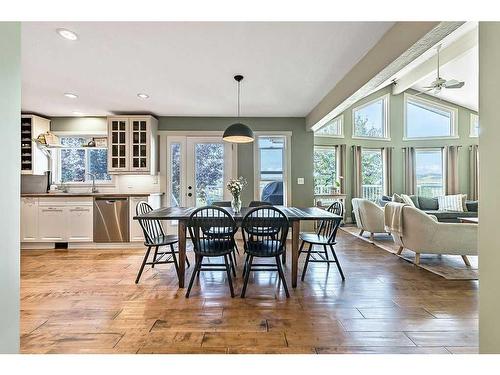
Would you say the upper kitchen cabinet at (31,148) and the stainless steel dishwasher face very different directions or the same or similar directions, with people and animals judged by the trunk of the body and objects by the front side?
same or similar directions

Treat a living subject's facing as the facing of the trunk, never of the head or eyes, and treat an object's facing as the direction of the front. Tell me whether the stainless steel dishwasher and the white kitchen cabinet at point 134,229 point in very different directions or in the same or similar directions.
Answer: same or similar directions

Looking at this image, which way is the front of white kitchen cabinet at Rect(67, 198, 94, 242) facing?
toward the camera

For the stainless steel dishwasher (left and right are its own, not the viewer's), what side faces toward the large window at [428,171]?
left

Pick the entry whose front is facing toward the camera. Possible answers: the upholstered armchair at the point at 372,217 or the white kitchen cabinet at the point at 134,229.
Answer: the white kitchen cabinet

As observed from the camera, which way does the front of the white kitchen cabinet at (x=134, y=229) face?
facing the viewer

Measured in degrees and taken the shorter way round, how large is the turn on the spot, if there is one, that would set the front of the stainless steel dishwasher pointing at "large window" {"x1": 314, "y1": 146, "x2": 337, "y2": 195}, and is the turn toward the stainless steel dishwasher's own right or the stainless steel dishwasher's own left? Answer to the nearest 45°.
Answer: approximately 90° to the stainless steel dishwasher's own left

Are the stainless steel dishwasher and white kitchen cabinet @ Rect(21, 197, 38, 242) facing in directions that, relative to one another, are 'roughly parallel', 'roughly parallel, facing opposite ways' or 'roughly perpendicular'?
roughly parallel

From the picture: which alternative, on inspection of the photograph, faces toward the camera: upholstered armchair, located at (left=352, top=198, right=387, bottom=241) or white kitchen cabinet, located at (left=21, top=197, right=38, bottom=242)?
the white kitchen cabinet

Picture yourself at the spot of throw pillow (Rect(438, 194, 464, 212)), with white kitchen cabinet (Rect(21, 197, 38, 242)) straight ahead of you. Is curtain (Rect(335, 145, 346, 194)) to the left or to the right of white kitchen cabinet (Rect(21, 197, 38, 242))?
right

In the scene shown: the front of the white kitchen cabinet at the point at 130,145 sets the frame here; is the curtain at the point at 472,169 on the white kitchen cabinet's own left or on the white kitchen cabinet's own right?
on the white kitchen cabinet's own left

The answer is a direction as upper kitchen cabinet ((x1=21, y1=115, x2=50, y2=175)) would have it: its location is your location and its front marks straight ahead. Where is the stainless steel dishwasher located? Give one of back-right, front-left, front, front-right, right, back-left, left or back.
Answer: front-left

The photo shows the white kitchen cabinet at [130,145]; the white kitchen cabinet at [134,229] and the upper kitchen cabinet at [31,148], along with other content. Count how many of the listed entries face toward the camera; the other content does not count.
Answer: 3

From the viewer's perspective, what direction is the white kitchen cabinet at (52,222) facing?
toward the camera

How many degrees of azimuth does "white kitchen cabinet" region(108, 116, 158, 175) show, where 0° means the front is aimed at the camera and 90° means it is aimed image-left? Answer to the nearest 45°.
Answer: approximately 0°

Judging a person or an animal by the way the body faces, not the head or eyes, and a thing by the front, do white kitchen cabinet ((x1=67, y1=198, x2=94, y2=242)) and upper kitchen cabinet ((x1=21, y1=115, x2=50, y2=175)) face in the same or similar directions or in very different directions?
same or similar directions
